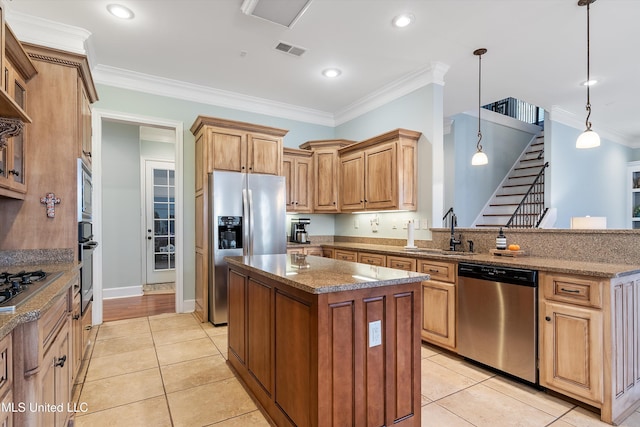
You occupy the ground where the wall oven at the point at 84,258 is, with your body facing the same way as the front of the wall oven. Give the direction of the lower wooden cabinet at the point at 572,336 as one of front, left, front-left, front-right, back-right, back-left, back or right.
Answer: front-right

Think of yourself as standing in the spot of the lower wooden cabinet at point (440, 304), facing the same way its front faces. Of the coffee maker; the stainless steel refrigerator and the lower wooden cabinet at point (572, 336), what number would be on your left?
1

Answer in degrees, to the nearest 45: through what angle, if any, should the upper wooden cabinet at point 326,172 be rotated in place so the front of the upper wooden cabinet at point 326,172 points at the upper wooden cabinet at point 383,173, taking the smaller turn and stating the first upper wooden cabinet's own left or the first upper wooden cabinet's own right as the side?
approximately 45° to the first upper wooden cabinet's own left

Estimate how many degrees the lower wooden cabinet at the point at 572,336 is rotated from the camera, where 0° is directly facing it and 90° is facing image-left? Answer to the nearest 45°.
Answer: approximately 45°

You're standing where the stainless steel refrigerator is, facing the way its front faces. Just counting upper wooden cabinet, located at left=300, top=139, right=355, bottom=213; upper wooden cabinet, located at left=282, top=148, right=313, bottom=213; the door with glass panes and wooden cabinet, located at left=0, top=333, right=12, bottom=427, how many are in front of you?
1

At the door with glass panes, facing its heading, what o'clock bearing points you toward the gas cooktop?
The gas cooktop is roughly at 12 o'clock from the door with glass panes.

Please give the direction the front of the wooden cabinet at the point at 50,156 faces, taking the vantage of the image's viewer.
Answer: facing to the right of the viewer

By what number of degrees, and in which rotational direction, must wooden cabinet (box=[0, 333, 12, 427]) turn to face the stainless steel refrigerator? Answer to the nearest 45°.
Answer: approximately 45° to its left

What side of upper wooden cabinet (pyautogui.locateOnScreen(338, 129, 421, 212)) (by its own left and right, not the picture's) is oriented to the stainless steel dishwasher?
left

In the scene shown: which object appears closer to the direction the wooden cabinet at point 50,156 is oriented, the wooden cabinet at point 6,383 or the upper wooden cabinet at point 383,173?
the upper wooden cabinet

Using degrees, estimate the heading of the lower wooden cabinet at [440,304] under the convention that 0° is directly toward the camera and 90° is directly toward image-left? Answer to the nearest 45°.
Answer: approximately 45°

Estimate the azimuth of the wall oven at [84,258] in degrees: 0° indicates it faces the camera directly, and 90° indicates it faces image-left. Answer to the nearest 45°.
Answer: approximately 270°

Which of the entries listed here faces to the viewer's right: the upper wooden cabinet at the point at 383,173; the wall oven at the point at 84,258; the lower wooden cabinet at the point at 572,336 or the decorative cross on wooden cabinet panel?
the wall oven

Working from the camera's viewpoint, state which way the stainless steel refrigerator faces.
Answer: facing the viewer
